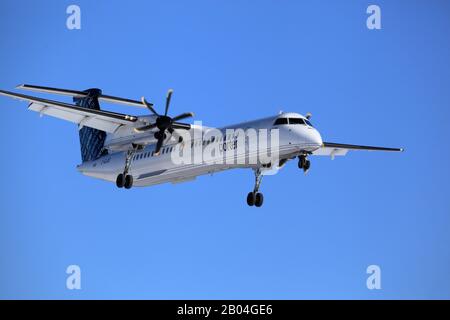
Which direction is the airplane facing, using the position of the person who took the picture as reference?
facing the viewer and to the right of the viewer
